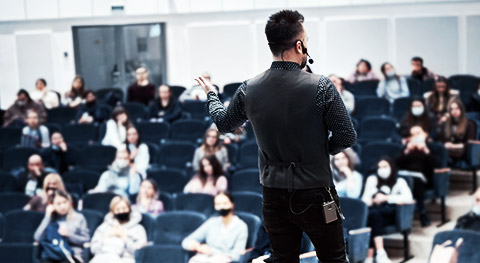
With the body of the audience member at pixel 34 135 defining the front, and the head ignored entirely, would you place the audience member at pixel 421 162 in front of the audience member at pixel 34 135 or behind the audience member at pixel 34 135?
in front

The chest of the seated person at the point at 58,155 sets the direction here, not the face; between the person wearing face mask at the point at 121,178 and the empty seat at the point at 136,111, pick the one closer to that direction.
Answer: the person wearing face mask

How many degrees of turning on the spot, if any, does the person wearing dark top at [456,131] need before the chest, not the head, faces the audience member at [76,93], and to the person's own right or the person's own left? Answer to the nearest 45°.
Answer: approximately 90° to the person's own right

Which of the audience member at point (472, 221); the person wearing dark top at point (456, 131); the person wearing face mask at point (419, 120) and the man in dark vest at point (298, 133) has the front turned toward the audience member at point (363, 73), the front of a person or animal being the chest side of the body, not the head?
the man in dark vest

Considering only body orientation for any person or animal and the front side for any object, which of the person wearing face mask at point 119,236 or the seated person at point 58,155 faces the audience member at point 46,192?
the seated person

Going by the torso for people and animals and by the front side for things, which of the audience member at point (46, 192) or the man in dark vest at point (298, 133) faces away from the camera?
the man in dark vest

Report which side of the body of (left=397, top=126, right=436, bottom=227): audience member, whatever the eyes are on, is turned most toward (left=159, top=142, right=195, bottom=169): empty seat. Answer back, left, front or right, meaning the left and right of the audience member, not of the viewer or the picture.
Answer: right

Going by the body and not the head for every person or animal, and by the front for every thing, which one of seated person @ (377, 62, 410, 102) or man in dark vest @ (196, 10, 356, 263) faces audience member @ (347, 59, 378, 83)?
the man in dark vest

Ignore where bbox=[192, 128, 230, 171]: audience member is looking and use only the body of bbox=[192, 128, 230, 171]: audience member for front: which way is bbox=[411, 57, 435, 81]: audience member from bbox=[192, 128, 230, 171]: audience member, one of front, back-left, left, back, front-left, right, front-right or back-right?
back-left

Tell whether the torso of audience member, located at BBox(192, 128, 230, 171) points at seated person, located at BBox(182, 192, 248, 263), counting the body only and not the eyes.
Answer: yes

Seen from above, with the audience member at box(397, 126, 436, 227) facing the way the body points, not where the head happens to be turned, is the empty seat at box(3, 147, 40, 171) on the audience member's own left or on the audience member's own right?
on the audience member's own right

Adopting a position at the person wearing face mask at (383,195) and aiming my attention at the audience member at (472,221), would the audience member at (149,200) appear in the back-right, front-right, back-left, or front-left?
back-right
